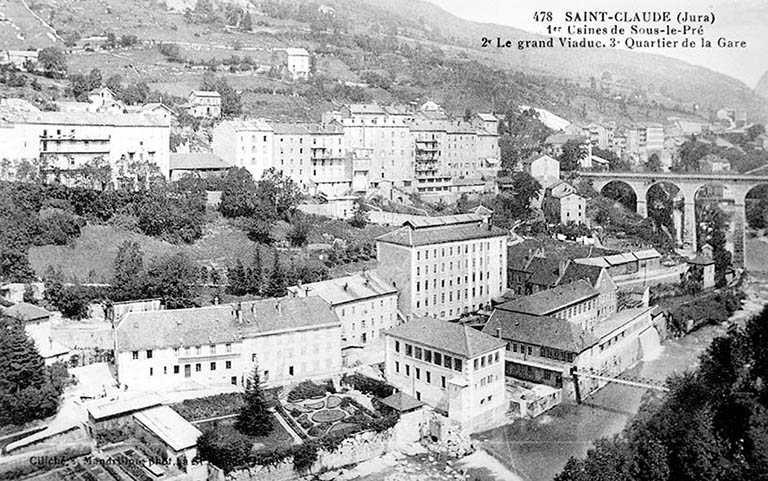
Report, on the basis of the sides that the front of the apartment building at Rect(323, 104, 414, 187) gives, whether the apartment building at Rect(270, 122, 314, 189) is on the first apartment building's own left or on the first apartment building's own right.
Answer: on the first apartment building's own right

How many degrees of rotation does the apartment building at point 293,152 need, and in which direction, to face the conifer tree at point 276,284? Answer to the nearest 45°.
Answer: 0° — it already faces it

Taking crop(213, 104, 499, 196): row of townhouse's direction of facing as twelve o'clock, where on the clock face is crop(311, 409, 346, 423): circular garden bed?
The circular garden bed is roughly at 12 o'clock from the row of townhouse.

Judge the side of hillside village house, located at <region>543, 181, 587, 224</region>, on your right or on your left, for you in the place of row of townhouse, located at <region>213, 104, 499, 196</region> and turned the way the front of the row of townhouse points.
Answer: on your left

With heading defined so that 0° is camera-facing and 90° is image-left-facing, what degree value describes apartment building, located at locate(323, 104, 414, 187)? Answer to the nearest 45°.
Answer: approximately 0°
